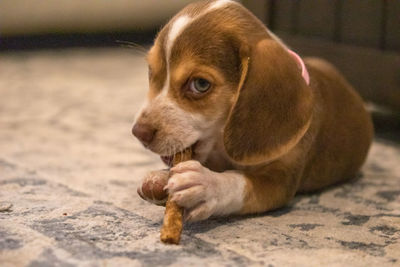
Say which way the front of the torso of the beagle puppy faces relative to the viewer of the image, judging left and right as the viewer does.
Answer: facing the viewer and to the left of the viewer
